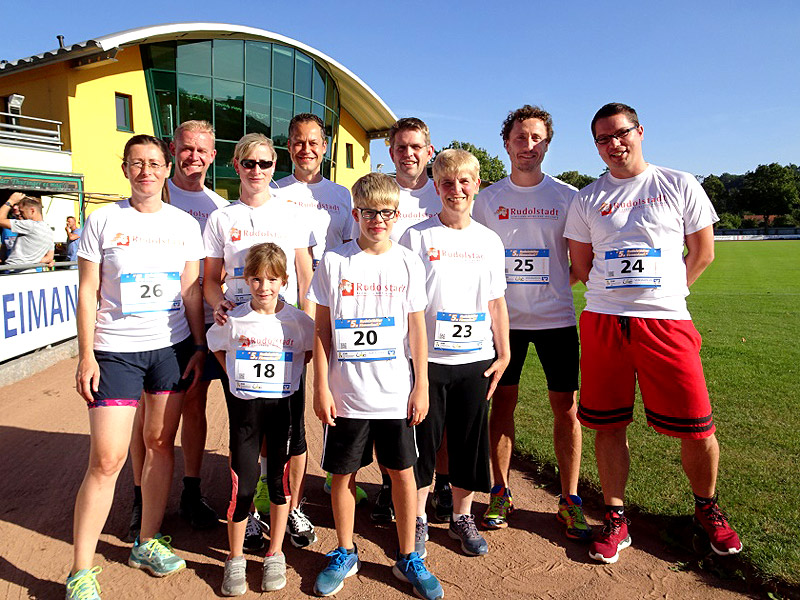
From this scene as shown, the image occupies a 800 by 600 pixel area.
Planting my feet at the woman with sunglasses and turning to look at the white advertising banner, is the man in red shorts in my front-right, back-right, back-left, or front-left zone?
back-right

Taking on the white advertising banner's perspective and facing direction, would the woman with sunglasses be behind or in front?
in front

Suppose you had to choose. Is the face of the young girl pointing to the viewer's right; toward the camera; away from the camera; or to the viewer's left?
toward the camera

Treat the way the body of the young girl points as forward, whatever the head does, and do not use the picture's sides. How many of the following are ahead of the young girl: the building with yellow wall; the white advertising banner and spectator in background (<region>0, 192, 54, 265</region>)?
0

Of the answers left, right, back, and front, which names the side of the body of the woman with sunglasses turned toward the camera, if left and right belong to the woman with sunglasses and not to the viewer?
front

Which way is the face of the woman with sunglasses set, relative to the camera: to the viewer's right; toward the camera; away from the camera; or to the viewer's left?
toward the camera

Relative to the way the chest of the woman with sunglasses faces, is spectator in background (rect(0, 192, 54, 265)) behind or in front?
behind

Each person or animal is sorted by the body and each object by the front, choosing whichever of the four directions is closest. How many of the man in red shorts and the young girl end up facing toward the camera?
2

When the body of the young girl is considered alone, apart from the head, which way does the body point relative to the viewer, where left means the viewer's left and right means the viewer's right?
facing the viewer

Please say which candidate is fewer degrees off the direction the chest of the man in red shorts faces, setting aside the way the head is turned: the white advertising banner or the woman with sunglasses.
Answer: the woman with sunglasses

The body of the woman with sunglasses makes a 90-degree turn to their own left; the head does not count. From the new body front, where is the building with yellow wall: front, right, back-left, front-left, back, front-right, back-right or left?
left

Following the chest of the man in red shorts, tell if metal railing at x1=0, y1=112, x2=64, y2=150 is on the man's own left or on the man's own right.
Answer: on the man's own right

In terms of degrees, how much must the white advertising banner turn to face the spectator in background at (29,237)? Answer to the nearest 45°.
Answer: approximately 135° to its left

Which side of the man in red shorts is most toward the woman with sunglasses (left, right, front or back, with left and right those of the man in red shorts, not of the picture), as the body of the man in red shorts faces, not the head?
right

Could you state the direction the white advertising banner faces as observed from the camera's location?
facing the viewer and to the right of the viewer

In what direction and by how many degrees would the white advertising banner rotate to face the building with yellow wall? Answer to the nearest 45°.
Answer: approximately 135° to its left

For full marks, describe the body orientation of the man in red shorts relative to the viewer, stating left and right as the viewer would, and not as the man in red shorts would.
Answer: facing the viewer
